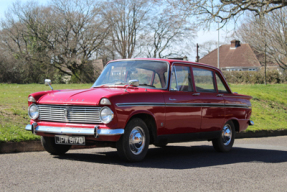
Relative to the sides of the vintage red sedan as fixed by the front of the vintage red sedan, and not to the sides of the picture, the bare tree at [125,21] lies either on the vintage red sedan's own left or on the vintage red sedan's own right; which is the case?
on the vintage red sedan's own right

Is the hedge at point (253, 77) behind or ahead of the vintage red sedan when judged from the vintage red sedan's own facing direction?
behind

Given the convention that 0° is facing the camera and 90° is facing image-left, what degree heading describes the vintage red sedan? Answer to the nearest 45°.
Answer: approximately 45°

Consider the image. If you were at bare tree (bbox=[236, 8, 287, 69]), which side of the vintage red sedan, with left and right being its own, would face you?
back

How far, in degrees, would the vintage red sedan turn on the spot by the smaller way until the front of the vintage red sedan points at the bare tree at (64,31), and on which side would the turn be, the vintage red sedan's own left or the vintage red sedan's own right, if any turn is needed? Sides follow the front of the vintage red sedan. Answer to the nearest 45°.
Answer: approximately 135° to the vintage red sedan's own right
